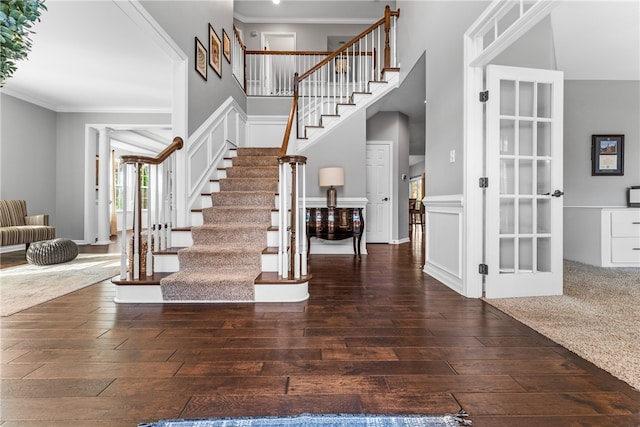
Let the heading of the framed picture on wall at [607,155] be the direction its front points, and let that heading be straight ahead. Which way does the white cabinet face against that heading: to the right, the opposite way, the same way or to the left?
the same way

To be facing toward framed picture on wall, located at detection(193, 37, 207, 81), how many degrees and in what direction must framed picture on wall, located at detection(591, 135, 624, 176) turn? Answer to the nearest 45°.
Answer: approximately 45° to its right

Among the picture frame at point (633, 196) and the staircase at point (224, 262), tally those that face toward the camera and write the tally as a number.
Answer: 2

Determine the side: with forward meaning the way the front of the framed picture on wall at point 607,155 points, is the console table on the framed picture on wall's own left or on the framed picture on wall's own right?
on the framed picture on wall's own right

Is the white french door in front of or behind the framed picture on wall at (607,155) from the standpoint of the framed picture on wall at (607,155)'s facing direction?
in front

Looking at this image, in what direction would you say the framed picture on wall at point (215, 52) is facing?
to the viewer's right

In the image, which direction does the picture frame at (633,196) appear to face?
toward the camera

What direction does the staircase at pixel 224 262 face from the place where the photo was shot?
facing the viewer

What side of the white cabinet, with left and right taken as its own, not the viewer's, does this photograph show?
front

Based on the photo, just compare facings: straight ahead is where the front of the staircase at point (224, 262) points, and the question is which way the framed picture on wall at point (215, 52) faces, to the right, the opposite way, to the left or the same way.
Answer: to the left
